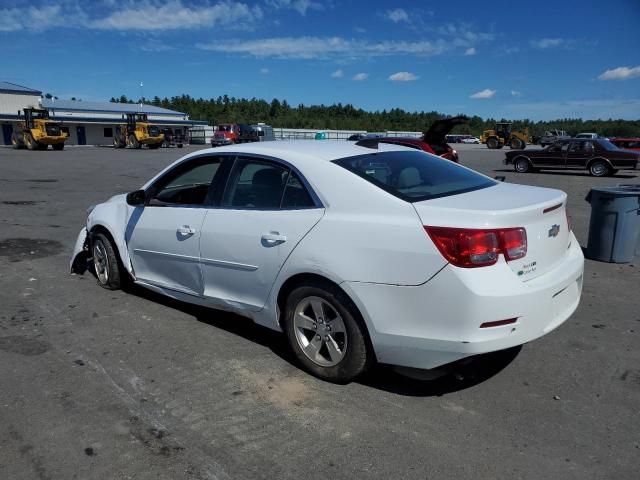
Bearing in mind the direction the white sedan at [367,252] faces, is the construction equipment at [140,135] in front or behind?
in front

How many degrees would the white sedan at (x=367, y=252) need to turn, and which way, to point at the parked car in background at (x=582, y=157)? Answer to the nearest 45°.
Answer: approximately 90° to its right

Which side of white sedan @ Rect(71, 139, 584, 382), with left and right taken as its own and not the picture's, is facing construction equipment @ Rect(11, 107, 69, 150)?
front

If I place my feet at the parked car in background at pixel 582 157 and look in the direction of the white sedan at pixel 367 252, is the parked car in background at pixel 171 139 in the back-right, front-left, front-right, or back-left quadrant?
back-right

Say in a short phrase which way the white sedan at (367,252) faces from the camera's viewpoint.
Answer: facing away from the viewer and to the left of the viewer

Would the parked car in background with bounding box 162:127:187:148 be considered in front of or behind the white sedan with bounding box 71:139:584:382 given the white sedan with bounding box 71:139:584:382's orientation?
in front

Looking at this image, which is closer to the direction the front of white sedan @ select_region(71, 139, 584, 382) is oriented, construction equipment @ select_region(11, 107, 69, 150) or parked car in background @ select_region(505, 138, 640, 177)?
the construction equipment
